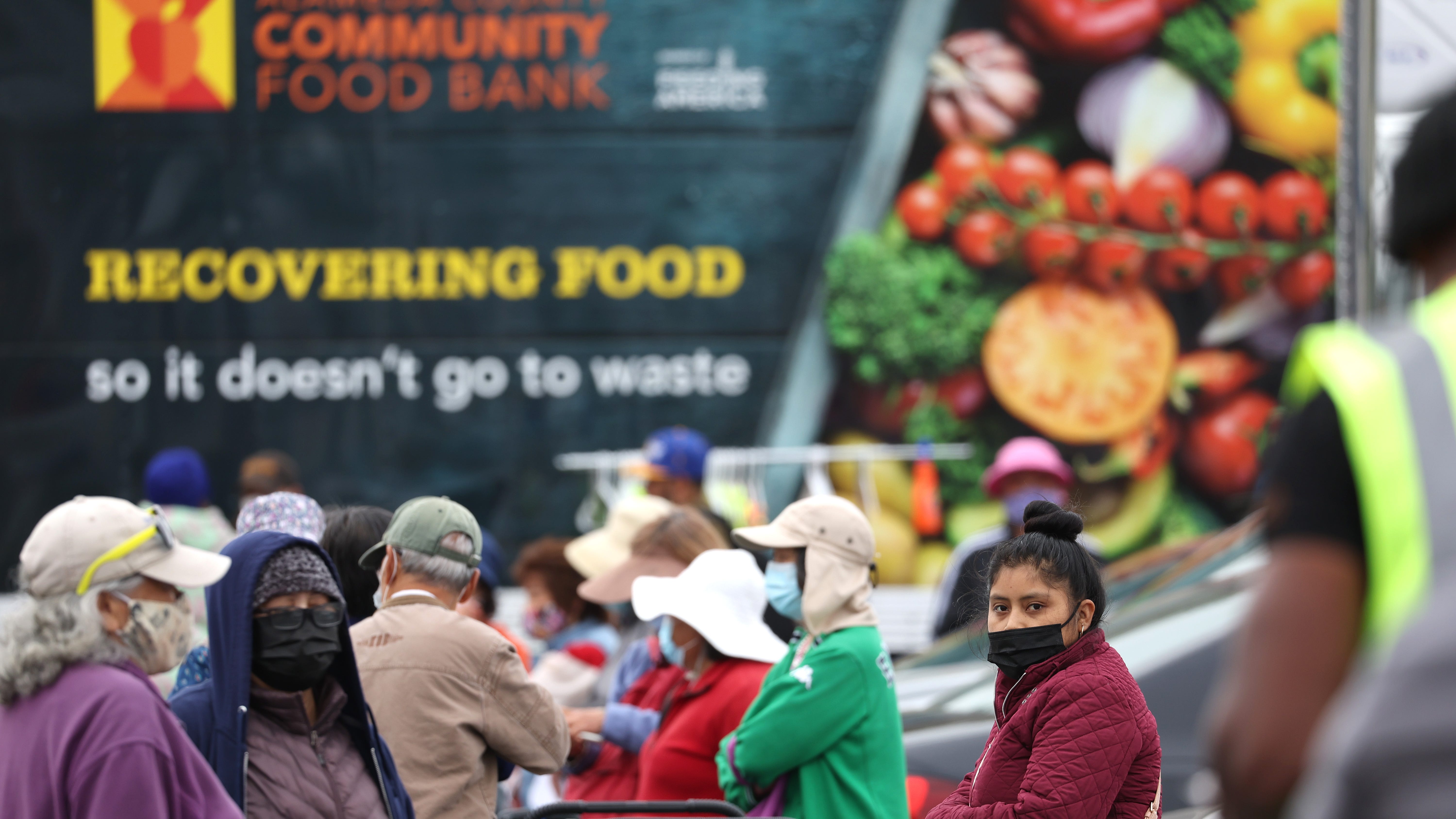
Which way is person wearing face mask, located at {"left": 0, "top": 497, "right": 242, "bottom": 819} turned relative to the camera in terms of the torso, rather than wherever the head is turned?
to the viewer's right

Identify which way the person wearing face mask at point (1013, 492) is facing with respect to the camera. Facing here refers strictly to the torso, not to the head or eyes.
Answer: toward the camera

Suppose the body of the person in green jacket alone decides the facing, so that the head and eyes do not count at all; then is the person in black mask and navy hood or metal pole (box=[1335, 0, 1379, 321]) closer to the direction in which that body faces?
the person in black mask and navy hood

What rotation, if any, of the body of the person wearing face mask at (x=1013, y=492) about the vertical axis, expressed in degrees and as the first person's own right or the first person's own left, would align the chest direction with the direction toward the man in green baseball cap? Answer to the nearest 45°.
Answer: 0° — they already face them

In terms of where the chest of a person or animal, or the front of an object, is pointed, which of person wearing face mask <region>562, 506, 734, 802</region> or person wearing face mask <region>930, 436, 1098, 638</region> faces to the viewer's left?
person wearing face mask <region>562, 506, 734, 802</region>

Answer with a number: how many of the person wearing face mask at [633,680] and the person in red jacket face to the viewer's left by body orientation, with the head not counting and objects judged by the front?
2

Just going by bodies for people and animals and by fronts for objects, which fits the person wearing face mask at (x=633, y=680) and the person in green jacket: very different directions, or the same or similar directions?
same or similar directions

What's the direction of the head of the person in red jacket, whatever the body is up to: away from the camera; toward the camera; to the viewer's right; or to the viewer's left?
to the viewer's left

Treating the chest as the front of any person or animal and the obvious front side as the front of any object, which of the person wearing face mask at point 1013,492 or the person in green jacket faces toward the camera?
the person wearing face mask

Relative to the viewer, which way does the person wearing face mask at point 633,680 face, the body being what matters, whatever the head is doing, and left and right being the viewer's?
facing to the left of the viewer

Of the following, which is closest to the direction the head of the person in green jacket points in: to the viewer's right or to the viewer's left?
to the viewer's left

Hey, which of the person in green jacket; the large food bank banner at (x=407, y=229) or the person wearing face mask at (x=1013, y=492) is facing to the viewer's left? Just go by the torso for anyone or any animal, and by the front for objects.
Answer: the person in green jacket

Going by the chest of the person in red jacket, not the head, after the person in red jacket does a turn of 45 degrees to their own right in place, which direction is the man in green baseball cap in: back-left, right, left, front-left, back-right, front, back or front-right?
left

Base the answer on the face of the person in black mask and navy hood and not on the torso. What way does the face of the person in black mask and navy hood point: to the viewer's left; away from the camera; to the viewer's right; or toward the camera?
toward the camera

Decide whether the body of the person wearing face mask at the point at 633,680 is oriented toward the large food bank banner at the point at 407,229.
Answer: no

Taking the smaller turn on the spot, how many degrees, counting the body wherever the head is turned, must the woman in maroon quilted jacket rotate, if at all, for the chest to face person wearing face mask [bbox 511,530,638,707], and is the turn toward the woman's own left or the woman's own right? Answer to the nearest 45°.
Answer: approximately 90° to the woman's own right

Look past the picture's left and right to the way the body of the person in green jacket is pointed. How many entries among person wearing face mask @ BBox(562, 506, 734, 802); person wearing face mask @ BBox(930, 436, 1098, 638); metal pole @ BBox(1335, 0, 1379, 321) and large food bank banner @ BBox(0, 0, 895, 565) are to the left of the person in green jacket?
0
